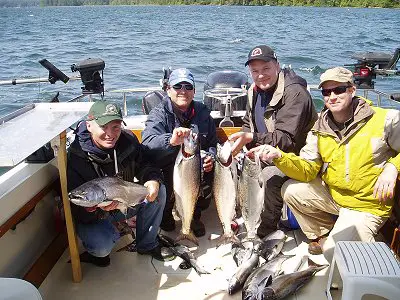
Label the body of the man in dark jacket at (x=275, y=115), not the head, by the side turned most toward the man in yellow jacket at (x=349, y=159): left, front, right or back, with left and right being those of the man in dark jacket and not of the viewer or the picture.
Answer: left

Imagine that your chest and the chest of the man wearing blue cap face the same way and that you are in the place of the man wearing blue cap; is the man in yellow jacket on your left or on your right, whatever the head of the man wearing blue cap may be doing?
on your left

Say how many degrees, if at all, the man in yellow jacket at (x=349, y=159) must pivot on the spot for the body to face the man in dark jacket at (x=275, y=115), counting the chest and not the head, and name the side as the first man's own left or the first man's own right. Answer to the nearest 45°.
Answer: approximately 90° to the first man's own right

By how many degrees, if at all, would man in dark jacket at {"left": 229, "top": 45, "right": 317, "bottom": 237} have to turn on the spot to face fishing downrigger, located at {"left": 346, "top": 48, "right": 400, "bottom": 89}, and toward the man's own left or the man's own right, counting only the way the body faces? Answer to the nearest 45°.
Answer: approximately 180°

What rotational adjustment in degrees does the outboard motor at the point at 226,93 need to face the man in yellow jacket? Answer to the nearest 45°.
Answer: approximately 45° to its left

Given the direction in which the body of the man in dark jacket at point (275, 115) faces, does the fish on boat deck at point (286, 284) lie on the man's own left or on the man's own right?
on the man's own left

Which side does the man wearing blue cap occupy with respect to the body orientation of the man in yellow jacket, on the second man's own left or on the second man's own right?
on the second man's own right

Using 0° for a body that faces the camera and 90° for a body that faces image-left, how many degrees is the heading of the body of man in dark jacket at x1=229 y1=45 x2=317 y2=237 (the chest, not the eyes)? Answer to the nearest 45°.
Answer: approximately 45°

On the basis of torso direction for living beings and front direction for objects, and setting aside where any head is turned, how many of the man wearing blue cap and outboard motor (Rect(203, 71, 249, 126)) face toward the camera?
2

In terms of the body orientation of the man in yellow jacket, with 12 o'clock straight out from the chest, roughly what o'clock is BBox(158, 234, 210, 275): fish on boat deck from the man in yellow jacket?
The fish on boat deck is roughly at 1 o'clock from the man in yellow jacket.
